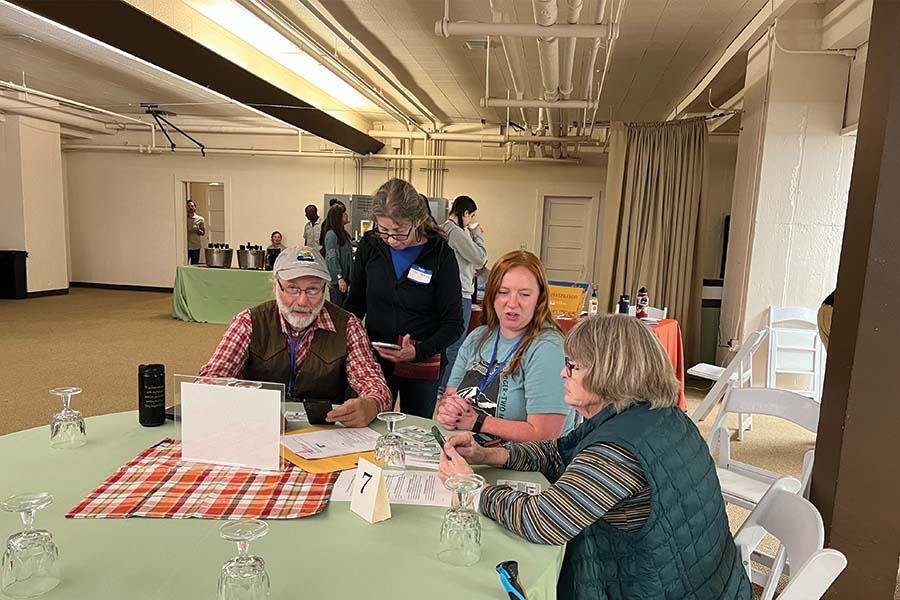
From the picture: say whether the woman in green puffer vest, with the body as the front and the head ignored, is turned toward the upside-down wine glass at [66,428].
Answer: yes

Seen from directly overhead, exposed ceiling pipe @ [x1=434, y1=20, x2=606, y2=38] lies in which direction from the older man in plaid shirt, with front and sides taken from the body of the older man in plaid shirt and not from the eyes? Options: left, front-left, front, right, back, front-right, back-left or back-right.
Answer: back-left

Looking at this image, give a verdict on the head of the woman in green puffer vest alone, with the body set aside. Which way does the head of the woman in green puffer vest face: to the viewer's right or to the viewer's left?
to the viewer's left

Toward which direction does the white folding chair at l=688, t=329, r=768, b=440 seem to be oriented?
to the viewer's left

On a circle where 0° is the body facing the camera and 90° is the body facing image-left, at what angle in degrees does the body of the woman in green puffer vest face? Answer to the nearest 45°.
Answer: approximately 90°
